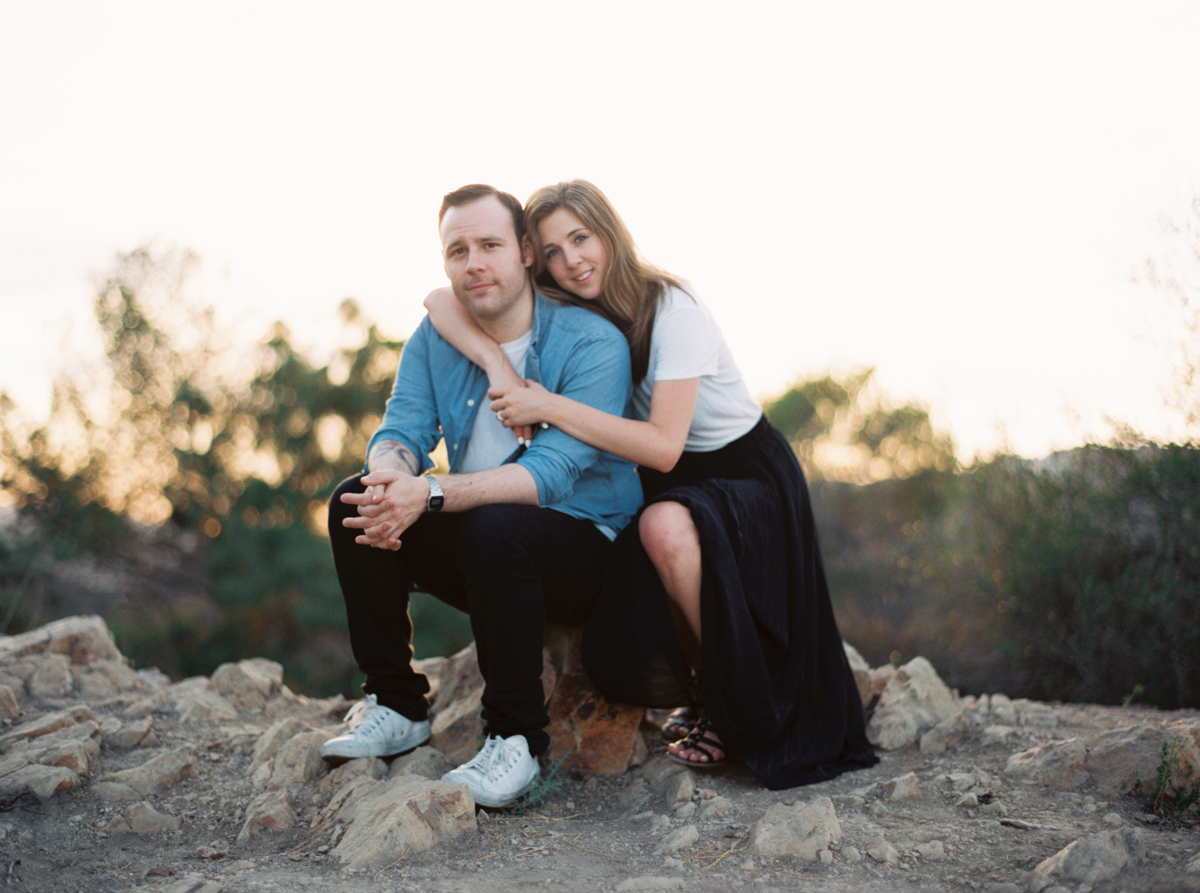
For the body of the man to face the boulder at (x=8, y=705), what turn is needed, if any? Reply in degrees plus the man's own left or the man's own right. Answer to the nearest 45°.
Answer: approximately 45° to the man's own right

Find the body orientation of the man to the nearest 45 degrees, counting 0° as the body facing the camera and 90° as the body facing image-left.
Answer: approximately 45°

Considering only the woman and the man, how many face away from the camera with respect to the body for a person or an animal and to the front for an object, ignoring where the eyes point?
0

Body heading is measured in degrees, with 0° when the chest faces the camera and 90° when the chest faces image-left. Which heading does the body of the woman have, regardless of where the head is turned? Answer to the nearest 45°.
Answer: approximately 45°

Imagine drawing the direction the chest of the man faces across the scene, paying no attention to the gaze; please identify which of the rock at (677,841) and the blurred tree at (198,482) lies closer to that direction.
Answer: the rock

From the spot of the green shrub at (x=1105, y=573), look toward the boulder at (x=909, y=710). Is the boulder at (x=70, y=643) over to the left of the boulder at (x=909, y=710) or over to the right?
right
